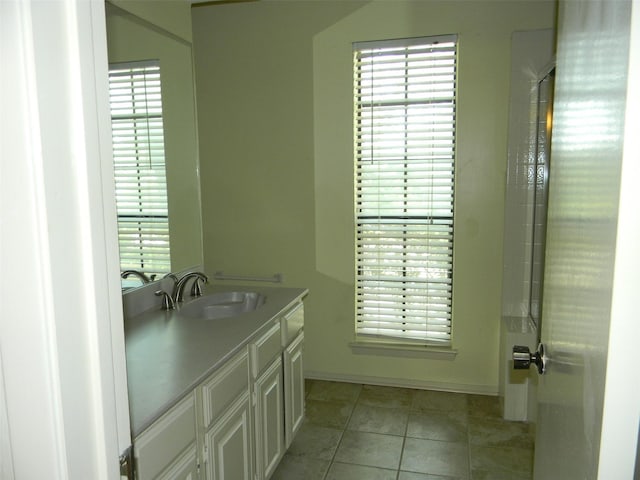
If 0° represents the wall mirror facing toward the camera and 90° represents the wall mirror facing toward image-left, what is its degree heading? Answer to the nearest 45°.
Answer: approximately 315°

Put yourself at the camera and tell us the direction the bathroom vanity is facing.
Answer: facing the viewer and to the right of the viewer

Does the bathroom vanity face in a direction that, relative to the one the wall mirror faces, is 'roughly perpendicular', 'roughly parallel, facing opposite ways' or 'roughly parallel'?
roughly parallel

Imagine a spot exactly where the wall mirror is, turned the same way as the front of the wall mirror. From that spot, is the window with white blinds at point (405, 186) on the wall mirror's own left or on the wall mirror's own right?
on the wall mirror's own left

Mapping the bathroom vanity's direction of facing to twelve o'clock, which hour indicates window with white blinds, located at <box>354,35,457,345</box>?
The window with white blinds is roughly at 9 o'clock from the bathroom vanity.
